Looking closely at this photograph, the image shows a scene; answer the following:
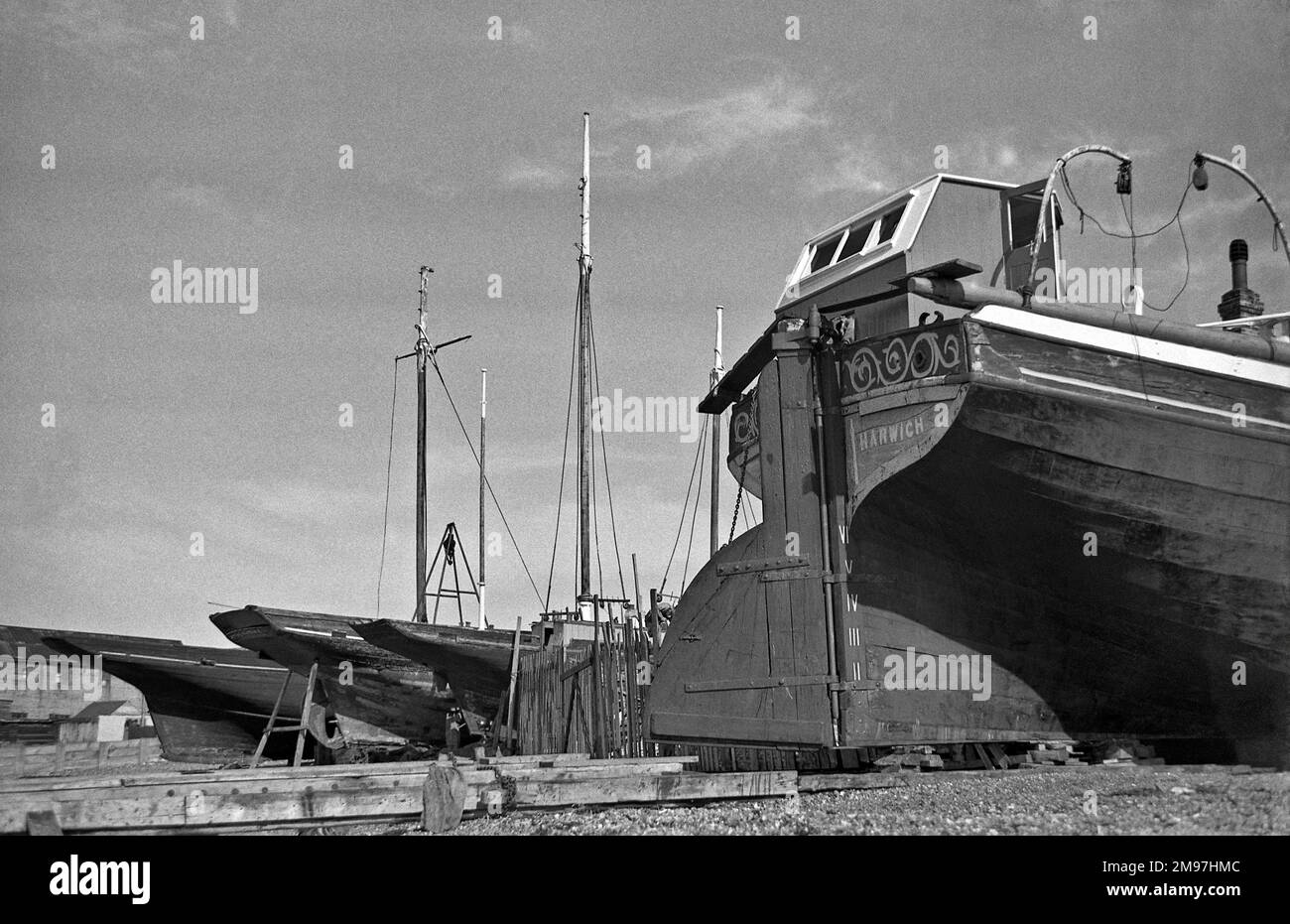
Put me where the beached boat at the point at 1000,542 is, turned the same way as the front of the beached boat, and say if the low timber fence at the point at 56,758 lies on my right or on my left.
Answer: on my left

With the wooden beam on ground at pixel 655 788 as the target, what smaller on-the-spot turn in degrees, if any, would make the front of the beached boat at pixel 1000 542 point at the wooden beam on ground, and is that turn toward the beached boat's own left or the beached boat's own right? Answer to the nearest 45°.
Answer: approximately 180°

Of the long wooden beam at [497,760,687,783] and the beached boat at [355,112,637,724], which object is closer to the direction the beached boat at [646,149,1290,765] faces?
the beached boat

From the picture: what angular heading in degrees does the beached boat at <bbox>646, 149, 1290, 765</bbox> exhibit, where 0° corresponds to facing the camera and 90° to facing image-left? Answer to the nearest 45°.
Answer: approximately 225°

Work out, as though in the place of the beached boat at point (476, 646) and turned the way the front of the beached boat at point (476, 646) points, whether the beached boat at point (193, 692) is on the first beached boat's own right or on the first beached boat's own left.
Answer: on the first beached boat's own left
